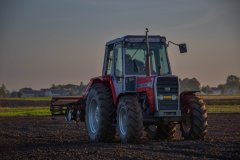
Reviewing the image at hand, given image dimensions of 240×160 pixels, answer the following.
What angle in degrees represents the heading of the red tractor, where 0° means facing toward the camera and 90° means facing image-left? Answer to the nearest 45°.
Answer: approximately 315°
